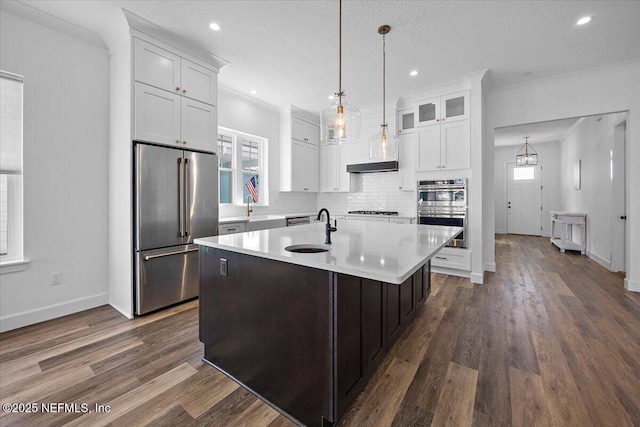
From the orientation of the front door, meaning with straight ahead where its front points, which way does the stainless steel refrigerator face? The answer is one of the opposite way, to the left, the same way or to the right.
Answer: to the left

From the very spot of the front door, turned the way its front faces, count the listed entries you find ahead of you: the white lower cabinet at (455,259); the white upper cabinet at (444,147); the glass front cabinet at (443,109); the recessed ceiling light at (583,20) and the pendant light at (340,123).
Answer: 5

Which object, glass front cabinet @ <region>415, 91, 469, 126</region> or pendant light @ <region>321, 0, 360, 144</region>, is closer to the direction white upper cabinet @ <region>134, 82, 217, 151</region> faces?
the pendant light

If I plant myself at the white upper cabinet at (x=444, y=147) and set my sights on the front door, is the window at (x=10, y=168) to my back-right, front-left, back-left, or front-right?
back-left

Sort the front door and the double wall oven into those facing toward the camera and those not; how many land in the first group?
2

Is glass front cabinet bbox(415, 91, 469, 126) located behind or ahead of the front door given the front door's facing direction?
ahead

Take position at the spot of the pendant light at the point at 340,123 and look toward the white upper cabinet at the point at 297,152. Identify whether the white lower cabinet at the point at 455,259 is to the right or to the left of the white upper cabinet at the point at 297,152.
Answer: right

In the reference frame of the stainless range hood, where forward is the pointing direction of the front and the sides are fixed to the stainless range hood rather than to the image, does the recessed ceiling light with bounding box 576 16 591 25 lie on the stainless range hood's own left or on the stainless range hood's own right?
on the stainless range hood's own left

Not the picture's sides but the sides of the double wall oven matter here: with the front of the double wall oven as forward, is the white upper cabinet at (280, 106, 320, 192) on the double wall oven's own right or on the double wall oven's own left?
on the double wall oven's own right

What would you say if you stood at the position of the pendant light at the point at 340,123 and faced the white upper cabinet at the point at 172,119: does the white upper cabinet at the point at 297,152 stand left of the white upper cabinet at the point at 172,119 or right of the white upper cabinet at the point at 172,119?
right

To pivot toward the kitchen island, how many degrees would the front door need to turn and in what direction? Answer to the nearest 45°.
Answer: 0° — it already faces it

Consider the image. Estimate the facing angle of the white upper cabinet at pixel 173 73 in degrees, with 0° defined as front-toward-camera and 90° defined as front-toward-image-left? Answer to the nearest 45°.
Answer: approximately 315°

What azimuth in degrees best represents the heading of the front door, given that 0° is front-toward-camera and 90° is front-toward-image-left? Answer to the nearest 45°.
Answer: approximately 0°

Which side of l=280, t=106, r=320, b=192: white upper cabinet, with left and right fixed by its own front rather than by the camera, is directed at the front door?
left

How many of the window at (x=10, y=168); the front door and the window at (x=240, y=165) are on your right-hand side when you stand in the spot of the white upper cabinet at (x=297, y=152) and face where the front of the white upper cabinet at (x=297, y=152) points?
2
